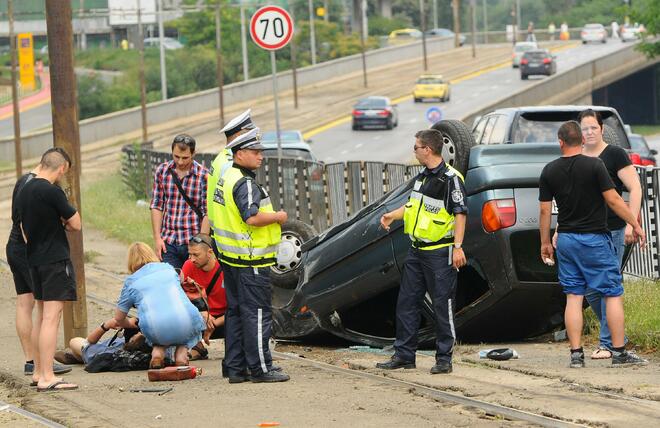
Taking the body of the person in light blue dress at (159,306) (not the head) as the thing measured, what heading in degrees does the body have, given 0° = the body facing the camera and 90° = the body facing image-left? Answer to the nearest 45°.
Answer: approximately 135°

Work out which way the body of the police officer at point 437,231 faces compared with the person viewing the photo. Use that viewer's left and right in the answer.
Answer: facing the viewer and to the left of the viewer

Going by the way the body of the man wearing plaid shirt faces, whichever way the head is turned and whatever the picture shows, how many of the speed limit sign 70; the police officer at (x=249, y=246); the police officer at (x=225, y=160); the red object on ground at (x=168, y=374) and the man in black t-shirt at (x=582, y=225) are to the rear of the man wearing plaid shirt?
1

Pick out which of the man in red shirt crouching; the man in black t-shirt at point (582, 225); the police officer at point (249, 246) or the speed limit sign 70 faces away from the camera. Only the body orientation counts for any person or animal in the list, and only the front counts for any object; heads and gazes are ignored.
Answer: the man in black t-shirt

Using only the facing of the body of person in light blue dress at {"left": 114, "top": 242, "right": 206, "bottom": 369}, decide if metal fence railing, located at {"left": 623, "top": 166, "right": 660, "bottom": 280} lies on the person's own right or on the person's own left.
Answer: on the person's own right

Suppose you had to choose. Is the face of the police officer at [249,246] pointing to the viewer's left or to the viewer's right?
to the viewer's right

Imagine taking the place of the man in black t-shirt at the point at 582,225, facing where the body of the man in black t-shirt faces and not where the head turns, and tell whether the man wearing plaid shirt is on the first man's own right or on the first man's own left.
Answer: on the first man's own left

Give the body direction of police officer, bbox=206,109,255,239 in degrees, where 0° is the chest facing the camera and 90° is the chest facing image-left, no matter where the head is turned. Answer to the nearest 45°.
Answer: approximately 270°

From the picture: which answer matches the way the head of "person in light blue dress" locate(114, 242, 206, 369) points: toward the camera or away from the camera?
away from the camera

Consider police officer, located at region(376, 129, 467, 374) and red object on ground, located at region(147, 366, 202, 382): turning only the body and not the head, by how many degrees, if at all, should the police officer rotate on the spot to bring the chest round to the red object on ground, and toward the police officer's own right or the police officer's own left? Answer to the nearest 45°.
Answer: approximately 45° to the police officer's own right

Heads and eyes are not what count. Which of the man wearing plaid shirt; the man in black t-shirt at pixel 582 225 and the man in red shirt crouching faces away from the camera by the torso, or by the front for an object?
the man in black t-shirt

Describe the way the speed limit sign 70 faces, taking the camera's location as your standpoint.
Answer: facing the viewer

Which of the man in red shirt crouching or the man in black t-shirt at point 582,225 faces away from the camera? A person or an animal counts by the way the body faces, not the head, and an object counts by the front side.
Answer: the man in black t-shirt

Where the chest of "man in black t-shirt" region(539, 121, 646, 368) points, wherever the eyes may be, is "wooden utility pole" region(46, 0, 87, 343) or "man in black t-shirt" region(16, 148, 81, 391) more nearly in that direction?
the wooden utility pole

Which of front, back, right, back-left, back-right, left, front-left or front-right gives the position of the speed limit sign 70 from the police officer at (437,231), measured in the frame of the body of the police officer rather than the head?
back-right

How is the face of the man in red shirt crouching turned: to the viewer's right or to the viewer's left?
to the viewer's left
